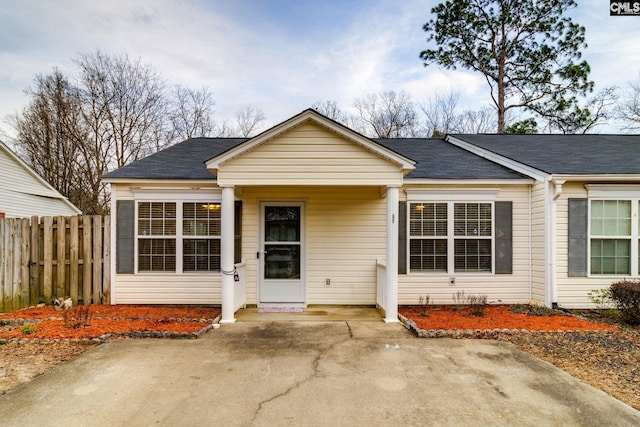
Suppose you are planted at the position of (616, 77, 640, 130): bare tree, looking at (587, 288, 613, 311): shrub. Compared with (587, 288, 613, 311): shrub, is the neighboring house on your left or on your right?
right

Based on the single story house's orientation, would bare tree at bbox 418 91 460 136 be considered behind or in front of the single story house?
behind

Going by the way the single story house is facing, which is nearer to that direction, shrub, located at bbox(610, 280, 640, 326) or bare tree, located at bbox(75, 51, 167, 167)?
the shrub

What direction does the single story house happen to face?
toward the camera

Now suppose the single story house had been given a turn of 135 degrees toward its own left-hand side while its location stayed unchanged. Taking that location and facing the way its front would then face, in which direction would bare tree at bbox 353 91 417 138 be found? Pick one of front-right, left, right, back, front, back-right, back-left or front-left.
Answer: front-left

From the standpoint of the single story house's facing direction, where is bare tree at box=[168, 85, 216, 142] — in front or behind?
behind
